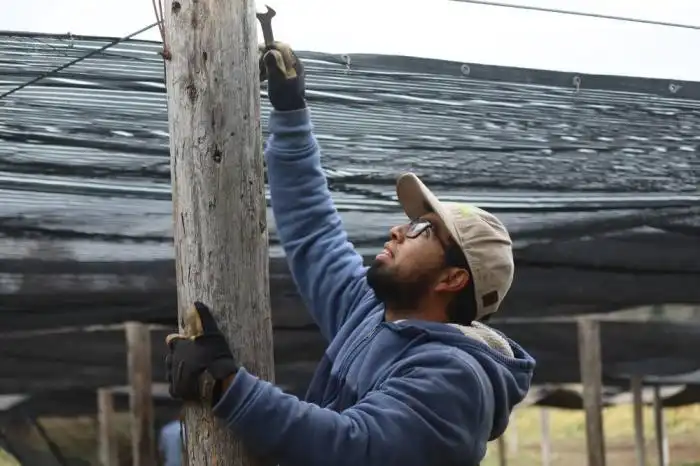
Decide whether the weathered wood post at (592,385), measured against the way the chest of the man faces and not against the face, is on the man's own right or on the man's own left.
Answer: on the man's own right

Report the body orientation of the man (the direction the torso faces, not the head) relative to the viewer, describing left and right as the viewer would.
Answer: facing to the left of the viewer

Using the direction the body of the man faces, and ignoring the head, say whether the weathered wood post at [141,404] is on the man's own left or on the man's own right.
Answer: on the man's own right

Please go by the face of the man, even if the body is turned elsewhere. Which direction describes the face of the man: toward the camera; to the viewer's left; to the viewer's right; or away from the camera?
to the viewer's left

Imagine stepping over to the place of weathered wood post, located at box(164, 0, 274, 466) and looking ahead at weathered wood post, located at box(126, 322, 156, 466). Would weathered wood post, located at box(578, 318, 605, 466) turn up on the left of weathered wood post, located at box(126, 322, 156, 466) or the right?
right
